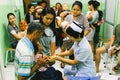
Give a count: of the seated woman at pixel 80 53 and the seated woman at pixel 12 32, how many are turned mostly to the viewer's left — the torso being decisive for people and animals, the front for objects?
1

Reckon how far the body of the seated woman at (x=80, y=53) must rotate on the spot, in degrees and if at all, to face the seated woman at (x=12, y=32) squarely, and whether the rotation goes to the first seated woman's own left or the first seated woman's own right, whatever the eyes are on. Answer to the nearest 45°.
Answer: approximately 45° to the first seated woman's own right

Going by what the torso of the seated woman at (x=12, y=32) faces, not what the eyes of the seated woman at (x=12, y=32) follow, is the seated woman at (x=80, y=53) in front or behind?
in front

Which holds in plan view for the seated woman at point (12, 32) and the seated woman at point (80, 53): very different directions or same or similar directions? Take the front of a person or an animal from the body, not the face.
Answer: very different directions

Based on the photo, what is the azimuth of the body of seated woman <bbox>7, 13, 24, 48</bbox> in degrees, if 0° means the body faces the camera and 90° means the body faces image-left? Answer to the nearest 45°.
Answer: approximately 315°

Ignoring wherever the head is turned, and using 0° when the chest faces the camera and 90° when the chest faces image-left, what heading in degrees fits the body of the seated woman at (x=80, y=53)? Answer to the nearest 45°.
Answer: approximately 90°

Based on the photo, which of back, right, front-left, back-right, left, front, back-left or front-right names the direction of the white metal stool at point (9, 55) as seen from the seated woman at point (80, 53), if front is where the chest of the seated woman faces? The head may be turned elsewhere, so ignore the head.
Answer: front-right
